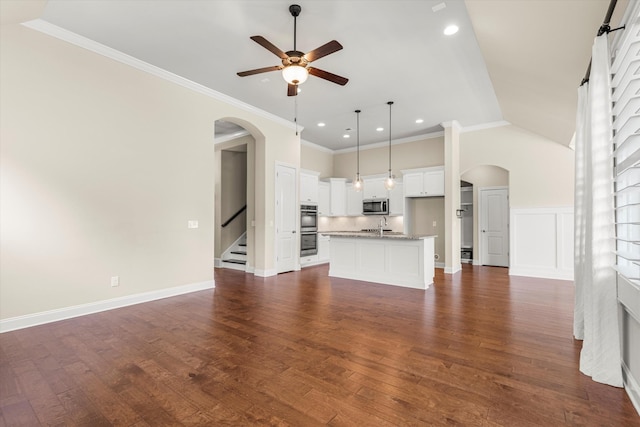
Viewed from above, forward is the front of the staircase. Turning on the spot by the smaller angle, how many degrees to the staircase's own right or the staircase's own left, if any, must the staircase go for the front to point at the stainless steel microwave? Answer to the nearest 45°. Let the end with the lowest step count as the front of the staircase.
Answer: approximately 135° to the staircase's own left

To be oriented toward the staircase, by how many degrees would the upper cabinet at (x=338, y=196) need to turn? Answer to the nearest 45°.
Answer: approximately 45° to its right

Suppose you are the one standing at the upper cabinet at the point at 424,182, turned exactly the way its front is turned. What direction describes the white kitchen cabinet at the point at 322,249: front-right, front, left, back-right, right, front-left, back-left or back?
front-right

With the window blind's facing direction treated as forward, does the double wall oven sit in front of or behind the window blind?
in front

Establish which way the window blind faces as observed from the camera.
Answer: facing to the left of the viewer

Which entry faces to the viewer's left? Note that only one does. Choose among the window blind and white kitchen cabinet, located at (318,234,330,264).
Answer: the window blind

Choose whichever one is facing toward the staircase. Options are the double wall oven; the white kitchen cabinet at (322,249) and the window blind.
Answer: the window blind

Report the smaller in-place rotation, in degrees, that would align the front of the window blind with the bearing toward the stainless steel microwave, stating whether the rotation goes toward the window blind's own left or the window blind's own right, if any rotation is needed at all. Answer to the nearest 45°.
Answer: approximately 45° to the window blind's own right

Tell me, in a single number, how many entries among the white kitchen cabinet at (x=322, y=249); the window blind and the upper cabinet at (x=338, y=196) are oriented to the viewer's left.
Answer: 1

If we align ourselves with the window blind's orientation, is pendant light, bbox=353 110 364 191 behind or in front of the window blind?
in front

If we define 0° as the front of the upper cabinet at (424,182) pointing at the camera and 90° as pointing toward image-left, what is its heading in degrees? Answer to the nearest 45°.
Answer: approximately 45°

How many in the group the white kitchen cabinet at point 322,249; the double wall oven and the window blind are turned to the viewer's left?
1

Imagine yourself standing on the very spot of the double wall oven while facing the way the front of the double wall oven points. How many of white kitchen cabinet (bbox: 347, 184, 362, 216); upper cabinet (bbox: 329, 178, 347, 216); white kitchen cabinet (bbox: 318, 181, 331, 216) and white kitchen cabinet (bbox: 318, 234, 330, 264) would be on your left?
4

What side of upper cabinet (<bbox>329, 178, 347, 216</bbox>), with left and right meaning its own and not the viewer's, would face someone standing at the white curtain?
front
